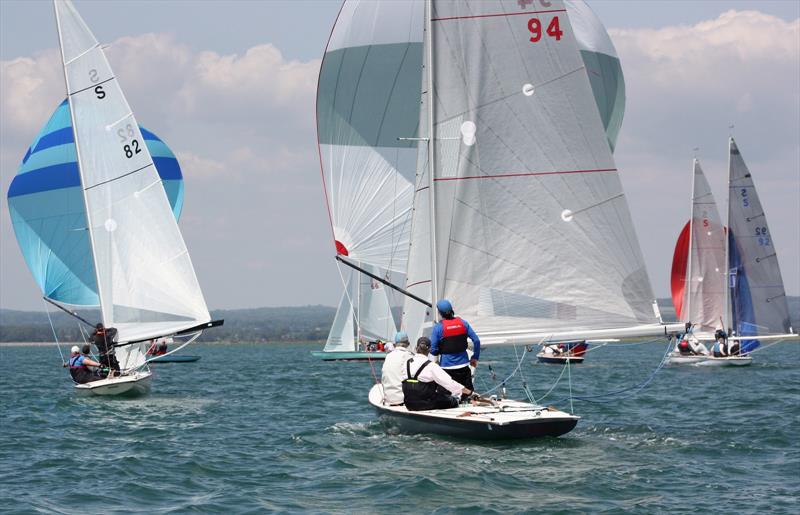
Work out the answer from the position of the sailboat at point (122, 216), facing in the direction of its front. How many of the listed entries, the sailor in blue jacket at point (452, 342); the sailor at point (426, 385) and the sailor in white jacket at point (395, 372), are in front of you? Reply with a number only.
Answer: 0

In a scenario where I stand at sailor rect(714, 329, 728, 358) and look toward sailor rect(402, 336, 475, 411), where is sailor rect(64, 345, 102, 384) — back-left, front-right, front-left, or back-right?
front-right

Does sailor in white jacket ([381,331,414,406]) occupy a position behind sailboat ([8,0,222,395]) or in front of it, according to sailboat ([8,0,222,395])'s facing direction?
behind

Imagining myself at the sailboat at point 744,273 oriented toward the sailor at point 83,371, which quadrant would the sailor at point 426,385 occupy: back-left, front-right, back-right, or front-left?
front-left

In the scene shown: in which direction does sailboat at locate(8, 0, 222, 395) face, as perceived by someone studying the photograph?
facing away from the viewer and to the left of the viewer
